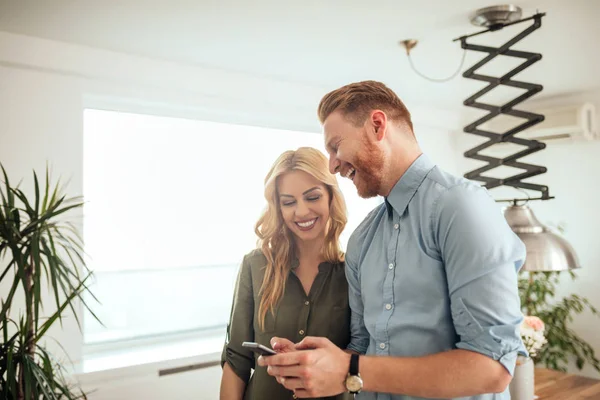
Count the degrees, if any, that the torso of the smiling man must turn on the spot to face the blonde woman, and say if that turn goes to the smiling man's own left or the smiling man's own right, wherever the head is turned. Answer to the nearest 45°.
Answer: approximately 90° to the smiling man's own right

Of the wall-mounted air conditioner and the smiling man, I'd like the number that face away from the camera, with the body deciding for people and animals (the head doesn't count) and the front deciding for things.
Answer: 0

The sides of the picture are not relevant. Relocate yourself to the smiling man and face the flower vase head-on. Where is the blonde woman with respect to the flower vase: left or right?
left

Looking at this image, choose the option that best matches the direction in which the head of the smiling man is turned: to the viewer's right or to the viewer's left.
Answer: to the viewer's left

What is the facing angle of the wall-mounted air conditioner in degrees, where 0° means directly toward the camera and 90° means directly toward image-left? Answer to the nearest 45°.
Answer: approximately 45°

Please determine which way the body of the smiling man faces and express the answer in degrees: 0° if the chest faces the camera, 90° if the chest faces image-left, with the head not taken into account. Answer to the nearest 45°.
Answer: approximately 45°

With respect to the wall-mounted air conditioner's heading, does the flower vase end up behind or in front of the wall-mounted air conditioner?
in front

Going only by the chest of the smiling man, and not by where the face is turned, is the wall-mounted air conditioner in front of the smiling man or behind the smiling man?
behind
